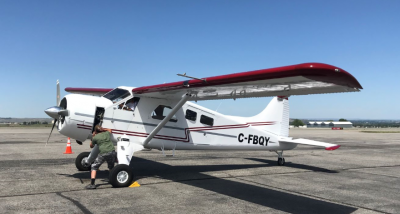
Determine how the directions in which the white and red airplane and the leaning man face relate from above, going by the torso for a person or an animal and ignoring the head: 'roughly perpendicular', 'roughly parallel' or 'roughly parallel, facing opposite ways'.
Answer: roughly perpendicular

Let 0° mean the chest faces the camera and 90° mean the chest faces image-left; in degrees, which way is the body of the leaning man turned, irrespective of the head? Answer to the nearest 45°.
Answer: approximately 135°

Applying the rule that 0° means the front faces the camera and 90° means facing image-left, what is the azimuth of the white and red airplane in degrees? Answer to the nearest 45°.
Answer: approximately 45°
